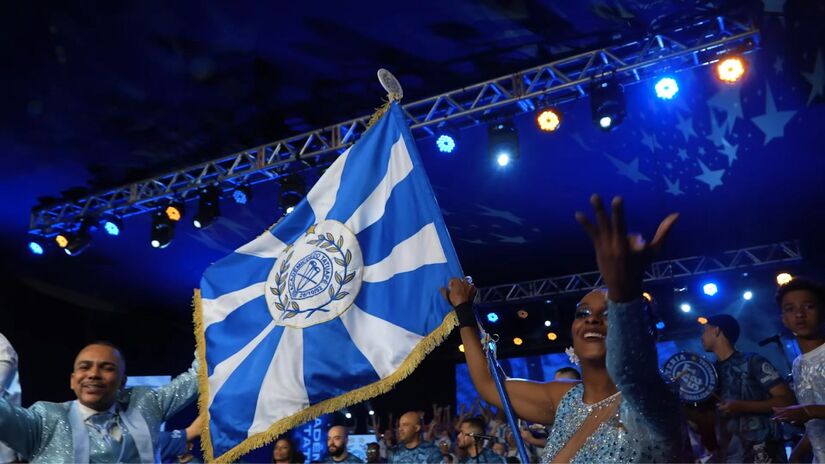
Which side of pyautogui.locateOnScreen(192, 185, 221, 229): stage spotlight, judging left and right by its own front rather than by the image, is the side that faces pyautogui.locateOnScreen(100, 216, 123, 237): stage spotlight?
right

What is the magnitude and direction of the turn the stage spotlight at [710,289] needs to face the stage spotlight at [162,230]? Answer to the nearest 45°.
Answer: approximately 45° to its right

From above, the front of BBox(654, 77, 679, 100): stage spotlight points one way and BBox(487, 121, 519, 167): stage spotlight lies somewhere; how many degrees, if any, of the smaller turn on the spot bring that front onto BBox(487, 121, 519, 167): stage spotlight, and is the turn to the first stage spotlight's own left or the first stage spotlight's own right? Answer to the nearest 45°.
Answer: approximately 90° to the first stage spotlight's own right

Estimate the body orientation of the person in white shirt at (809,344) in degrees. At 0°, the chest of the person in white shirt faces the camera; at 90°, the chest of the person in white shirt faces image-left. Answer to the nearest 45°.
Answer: approximately 45°

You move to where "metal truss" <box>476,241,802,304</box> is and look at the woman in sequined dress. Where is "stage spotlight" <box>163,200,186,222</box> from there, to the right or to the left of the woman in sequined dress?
right

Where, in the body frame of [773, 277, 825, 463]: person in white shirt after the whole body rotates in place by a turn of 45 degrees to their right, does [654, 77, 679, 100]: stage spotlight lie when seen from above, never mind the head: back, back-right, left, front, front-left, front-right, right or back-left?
right

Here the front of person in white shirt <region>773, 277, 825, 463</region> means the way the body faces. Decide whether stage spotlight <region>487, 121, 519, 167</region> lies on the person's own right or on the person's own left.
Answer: on the person's own right
